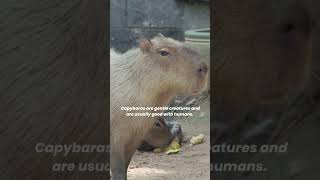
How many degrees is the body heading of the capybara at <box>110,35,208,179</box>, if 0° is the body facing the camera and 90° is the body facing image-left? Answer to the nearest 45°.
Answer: approximately 270°
